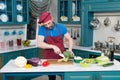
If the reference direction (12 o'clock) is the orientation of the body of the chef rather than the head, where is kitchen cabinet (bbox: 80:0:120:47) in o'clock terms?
The kitchen cabinet is roughly at 7 o'clock from the chef.

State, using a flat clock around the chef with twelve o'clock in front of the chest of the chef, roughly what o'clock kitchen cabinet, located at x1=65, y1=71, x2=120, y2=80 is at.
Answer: The kitchen cabinet is roughly at 11 o'clock from the chef.

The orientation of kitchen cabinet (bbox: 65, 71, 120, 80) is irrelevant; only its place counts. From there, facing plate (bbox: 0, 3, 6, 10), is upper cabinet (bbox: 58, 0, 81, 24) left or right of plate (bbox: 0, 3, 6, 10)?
right

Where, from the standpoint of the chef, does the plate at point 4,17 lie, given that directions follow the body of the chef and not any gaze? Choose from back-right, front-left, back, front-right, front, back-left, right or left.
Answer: back-right

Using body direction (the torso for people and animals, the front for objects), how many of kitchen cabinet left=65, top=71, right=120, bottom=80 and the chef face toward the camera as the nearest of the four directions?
2

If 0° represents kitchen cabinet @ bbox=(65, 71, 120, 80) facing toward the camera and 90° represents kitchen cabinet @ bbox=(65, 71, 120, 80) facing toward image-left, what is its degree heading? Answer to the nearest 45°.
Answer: approximately 0°

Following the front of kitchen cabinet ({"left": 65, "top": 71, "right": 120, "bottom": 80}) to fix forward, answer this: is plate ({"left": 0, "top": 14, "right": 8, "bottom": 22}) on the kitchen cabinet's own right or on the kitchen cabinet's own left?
on the kitchen cabinet's own right

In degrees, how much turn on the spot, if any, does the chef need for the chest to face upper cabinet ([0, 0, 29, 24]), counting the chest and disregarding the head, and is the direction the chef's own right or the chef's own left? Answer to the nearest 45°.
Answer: approximately 135° to the chef's own right

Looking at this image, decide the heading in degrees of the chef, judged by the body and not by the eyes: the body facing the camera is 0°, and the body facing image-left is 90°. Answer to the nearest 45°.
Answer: approximately 0°

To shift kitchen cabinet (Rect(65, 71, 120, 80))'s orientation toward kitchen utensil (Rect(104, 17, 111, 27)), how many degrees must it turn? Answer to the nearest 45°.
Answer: approximately 180°

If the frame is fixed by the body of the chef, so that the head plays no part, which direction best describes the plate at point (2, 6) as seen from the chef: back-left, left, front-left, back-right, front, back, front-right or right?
back-right
